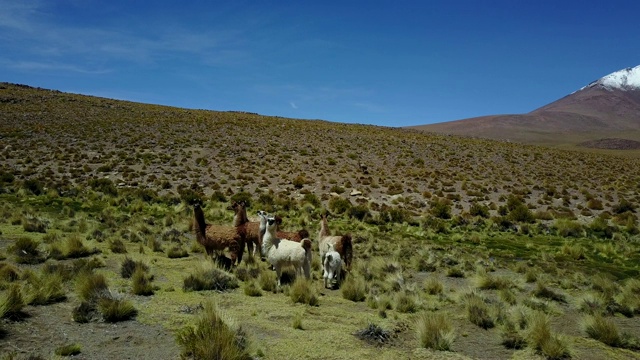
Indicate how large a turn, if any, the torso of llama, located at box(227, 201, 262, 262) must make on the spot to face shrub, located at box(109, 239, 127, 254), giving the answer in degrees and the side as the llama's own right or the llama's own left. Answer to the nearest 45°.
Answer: approximately 45° to the llama's own right

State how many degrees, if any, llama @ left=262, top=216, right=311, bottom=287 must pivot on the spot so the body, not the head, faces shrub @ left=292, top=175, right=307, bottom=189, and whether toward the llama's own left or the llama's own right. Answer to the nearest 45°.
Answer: approximately 90° to the llama's own right

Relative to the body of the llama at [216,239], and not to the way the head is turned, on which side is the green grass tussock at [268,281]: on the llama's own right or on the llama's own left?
on the llama's own left

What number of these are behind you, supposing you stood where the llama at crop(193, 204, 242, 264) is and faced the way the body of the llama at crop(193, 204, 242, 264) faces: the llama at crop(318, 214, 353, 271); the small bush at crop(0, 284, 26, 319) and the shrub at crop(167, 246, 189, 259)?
1

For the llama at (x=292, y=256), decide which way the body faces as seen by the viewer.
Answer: to the viewer's left

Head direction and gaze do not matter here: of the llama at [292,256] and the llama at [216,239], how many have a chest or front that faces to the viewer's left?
2

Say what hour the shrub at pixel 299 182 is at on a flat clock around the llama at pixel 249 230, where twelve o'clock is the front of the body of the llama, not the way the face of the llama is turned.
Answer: The shrub is roughly at 5 o'clock from the llama.

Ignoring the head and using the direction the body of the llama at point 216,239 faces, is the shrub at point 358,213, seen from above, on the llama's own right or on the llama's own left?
on the llama's own right

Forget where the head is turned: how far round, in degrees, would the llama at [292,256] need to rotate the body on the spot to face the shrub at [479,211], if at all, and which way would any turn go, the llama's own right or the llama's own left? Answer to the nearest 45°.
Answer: approximately 135° to the llama's own right

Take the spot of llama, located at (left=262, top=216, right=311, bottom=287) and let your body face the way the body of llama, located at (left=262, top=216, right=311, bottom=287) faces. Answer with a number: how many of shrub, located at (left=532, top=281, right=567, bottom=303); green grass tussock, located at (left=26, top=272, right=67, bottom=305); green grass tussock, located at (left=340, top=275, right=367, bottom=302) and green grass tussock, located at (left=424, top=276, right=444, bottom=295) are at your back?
3

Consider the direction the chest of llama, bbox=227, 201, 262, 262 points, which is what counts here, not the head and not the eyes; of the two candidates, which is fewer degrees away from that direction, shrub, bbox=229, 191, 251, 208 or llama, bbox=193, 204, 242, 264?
the llama

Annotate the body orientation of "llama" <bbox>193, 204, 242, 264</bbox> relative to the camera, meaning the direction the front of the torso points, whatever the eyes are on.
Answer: to the viewer's left

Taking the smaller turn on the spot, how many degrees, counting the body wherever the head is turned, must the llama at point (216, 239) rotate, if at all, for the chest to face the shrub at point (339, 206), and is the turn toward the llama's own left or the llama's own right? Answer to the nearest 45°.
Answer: approximately 135° to the llama's own right

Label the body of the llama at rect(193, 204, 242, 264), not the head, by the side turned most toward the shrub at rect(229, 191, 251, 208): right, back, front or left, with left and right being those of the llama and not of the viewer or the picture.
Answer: right
